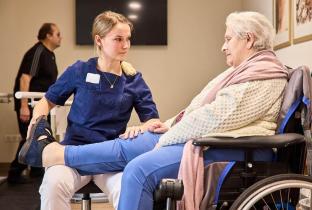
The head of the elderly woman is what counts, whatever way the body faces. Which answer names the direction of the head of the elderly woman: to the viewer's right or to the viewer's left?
to the viewer's left

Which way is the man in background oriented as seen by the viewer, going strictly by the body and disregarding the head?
to the viewer's right

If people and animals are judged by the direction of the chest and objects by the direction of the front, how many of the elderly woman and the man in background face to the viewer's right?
1

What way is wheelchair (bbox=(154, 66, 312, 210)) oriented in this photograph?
to the viewer's left

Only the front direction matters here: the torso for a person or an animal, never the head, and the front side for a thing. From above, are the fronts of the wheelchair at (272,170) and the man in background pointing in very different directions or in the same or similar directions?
very different directions

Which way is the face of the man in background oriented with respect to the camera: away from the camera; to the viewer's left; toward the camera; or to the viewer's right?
to the viewer's right

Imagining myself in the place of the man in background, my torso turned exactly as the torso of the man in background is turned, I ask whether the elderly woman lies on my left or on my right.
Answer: on my right

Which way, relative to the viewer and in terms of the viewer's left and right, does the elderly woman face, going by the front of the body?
facing to the left of the viewer
